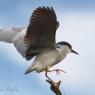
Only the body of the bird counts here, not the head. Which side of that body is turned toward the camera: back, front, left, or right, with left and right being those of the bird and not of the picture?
right
